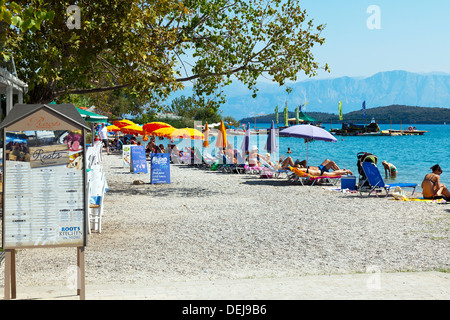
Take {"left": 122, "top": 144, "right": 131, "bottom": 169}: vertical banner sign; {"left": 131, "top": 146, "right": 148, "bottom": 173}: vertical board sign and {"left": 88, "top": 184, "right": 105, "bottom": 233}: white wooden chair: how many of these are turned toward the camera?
2

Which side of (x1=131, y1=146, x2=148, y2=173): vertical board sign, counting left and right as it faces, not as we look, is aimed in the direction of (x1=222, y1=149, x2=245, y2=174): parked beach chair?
left

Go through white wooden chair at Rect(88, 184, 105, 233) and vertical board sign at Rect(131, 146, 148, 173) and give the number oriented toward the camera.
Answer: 1

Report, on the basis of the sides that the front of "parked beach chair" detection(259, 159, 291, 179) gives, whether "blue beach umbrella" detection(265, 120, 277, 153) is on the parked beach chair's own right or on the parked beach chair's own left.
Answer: on the parked beach chair's own left

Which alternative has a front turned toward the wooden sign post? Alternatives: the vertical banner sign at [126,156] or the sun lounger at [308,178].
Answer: the vertical banner sign

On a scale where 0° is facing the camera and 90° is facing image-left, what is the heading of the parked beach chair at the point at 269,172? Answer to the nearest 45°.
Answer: approximately 270°

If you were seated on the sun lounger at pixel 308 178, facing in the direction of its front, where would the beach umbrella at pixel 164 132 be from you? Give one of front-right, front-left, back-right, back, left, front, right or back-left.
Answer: back-left

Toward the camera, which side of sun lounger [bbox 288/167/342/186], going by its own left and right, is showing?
right
